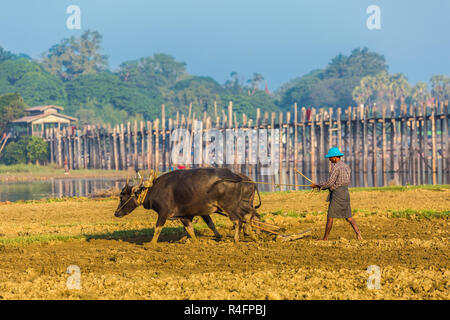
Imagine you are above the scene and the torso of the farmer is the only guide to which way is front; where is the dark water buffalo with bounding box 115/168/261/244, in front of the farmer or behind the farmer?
in front

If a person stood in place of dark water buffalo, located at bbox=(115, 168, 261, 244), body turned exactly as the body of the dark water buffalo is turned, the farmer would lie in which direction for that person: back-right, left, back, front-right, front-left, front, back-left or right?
back

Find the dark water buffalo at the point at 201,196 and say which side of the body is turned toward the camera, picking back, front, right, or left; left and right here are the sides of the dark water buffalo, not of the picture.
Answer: left

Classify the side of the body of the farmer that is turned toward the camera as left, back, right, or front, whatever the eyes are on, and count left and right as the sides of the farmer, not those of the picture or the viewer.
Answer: left

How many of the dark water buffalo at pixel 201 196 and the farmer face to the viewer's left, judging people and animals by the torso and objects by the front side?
2
